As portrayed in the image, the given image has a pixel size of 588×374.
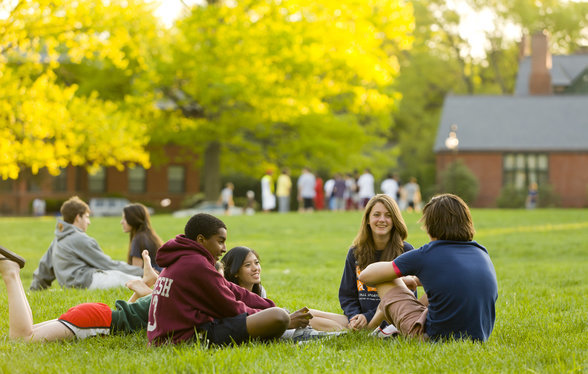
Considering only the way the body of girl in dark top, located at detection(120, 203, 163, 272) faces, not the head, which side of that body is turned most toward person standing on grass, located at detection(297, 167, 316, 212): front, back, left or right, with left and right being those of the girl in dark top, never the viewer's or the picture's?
right

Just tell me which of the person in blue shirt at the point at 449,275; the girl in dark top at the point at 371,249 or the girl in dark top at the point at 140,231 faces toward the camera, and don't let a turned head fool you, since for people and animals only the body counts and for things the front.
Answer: the girl in dark top at the point at 371,249

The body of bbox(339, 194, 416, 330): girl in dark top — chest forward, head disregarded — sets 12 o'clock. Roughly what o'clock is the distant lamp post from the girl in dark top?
The distant lamp post is roughly at 6 o'clock from the girl in dark top.

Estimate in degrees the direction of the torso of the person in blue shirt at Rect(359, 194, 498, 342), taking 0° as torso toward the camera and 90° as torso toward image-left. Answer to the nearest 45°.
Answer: approximately 135°

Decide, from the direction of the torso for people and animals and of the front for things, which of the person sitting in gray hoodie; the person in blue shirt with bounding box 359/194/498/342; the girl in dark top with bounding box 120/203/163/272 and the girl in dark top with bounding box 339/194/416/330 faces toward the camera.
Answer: the girl in dark top with bounding box 339/194/416/330

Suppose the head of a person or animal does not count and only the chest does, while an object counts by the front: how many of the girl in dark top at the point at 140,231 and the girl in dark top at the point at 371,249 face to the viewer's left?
1

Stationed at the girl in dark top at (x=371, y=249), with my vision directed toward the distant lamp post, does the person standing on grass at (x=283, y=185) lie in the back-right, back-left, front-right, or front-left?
front-left

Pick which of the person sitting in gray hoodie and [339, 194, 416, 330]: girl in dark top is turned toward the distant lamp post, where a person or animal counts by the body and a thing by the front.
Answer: the person sitting in gray hoodie

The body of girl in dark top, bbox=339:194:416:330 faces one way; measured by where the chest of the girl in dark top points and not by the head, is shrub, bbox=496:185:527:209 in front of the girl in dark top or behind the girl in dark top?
behind

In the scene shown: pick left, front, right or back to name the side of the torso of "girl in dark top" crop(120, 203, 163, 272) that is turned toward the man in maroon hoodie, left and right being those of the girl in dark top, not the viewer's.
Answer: left

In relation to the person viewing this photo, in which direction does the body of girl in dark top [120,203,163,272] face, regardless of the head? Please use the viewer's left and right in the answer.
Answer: facing to the left of the viewer

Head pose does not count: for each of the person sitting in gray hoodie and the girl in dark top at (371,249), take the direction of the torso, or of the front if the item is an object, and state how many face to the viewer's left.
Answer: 0

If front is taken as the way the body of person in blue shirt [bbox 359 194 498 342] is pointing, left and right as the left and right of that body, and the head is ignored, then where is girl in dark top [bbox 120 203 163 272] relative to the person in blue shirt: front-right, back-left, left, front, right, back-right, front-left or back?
front
